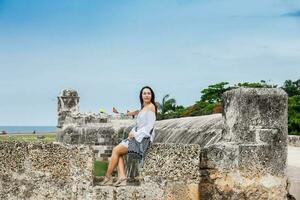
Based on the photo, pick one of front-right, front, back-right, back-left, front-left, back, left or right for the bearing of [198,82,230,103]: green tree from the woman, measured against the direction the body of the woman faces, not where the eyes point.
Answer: back-right

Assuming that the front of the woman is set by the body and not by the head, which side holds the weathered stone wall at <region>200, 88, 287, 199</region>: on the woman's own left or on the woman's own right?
on the woman's own left

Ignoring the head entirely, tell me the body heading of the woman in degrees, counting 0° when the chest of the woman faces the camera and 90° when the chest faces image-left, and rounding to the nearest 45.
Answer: approximately 45°

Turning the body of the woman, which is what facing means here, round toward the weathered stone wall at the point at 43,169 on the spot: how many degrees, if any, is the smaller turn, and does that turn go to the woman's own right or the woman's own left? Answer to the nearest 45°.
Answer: approximately 45° to the woman's own right
